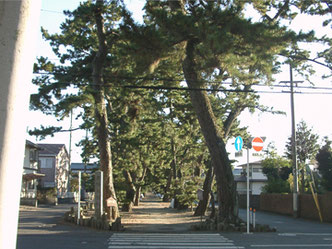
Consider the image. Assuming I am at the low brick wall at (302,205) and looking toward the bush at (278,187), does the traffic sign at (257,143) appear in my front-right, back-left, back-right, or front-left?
back-left

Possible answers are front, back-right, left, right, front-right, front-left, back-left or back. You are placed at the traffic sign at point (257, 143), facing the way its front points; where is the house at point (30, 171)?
back-right

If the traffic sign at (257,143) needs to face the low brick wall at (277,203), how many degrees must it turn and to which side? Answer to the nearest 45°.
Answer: approximately 180°

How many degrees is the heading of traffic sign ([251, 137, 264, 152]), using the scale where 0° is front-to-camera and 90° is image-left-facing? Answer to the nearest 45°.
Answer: approximately 0°

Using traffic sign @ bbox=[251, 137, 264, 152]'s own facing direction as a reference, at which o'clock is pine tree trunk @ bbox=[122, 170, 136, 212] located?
The pine tree trunk is roughly at 5 o'clock from the traffic sign.

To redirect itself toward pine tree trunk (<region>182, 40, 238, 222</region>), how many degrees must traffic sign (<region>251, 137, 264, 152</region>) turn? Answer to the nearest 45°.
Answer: approximately 135° to its right

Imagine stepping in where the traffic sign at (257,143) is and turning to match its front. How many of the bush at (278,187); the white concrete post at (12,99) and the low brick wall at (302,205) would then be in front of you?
1

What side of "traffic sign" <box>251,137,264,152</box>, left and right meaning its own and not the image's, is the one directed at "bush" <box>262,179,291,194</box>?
back

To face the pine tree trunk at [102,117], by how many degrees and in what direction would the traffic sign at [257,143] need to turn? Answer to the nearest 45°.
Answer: approximately 90° to its right
